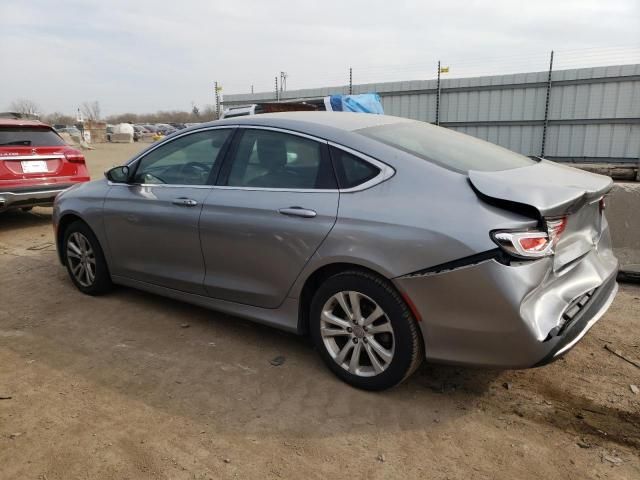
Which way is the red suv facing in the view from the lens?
facing away from the viewer

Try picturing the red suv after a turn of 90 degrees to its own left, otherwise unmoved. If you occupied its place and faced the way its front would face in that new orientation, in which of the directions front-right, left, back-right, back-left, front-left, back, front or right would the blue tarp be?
back

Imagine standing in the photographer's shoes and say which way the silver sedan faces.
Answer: facing away from the viewer and to the left of the viewer

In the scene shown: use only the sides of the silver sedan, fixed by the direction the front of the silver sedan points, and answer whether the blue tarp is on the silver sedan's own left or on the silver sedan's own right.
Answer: on the silver sedan's own right

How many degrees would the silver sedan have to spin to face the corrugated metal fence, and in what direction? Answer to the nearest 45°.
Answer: approximately 90° to its right

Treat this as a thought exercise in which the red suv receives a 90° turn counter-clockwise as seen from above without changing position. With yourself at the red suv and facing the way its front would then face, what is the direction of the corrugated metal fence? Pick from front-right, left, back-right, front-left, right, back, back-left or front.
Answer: back

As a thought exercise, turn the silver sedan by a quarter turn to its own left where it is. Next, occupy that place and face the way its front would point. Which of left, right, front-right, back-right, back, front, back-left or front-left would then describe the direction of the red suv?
right
